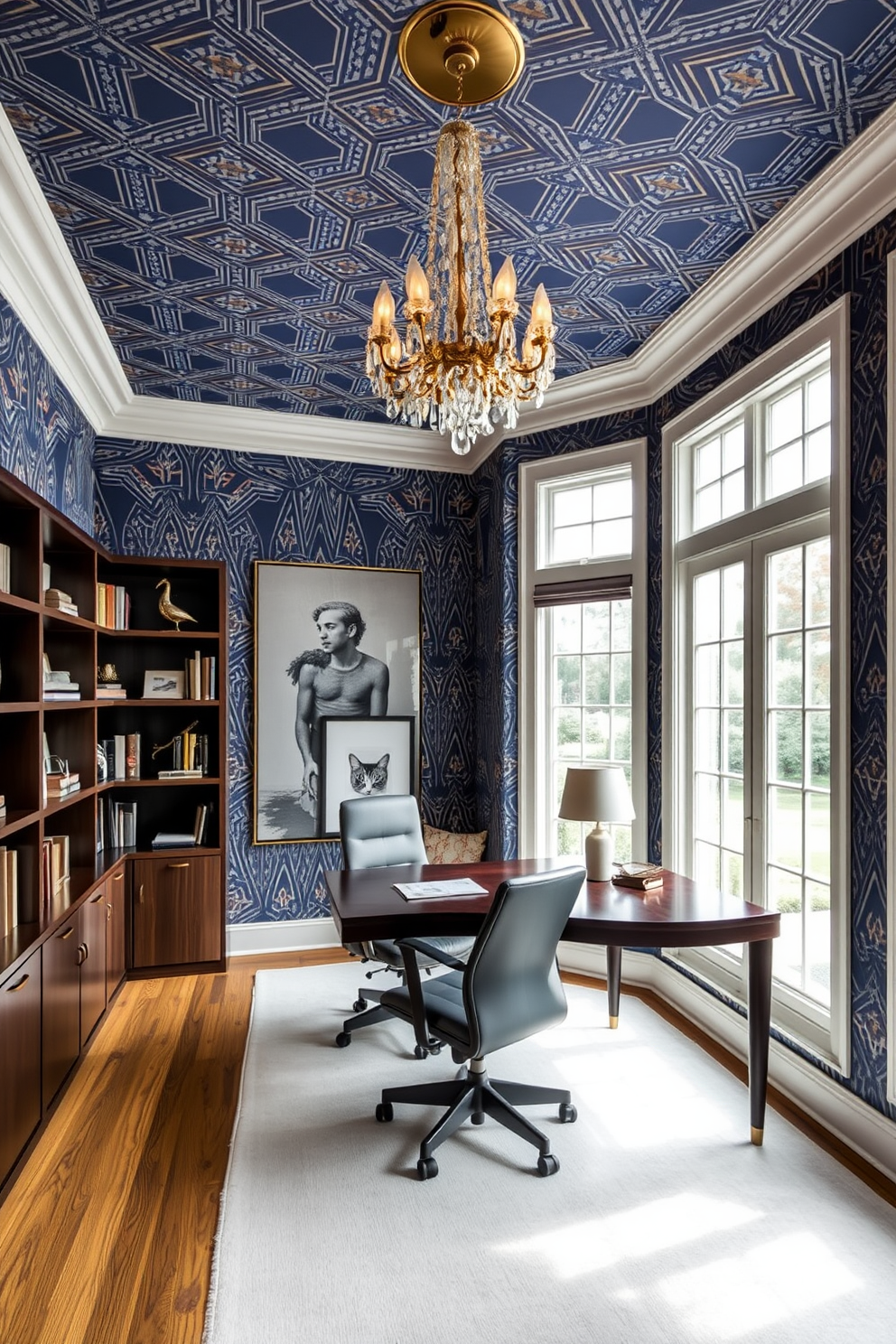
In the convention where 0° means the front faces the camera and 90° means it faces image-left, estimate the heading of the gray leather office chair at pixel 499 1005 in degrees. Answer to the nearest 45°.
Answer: approximately 135°

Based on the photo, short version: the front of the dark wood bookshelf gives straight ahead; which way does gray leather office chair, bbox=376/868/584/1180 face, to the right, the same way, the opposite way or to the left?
the opposite way

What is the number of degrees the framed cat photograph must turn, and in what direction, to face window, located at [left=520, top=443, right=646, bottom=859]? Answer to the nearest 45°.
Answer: approximately 45° to its left

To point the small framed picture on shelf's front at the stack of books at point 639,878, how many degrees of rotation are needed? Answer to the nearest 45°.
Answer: approximately 45° to its left

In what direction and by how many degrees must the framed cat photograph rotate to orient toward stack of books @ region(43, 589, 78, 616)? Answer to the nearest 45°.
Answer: approximately 45° to its right

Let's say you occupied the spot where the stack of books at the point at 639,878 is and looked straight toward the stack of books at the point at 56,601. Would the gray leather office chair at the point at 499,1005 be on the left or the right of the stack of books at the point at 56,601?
left

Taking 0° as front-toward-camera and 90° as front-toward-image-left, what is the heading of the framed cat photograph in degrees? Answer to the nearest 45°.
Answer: approximately 0°

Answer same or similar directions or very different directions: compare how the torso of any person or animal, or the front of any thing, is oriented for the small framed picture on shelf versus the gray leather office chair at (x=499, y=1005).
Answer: very different directions
